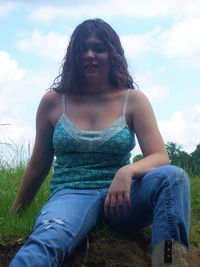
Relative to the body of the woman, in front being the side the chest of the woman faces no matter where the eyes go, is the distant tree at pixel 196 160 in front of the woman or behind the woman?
behind

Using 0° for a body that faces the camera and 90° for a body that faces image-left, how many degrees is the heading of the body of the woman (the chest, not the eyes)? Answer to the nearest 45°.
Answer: approximately 0°
